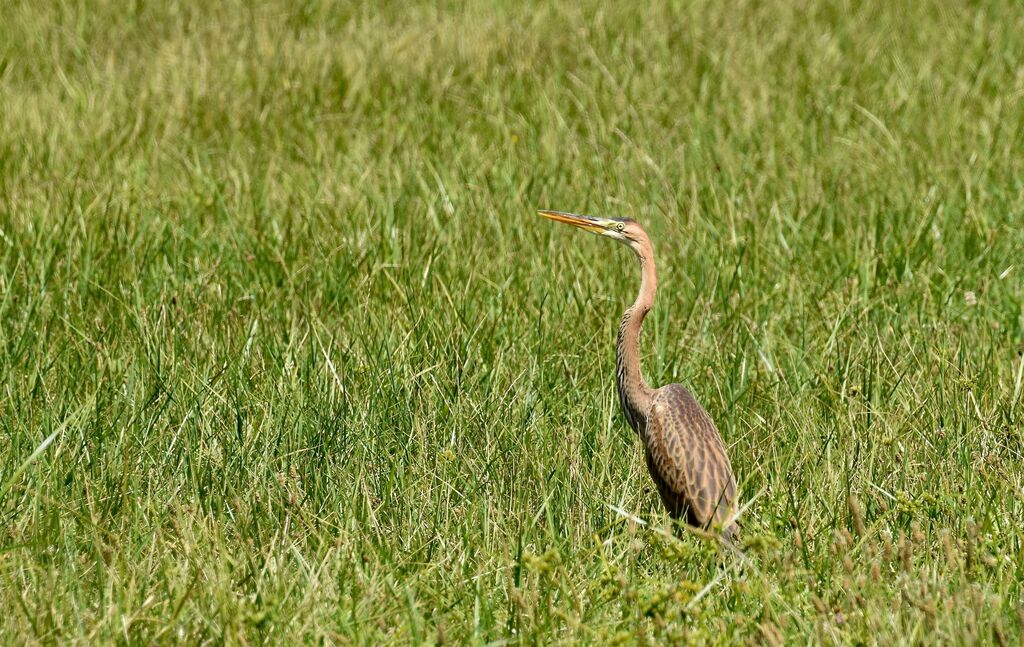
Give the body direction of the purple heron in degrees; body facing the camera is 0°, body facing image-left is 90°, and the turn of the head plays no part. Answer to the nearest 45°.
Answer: approximately 90°
